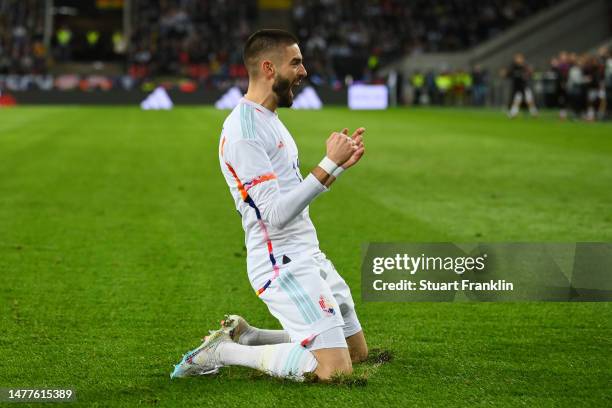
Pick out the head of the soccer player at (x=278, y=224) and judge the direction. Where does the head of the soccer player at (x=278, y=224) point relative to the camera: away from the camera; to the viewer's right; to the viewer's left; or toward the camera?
to the viewer's right

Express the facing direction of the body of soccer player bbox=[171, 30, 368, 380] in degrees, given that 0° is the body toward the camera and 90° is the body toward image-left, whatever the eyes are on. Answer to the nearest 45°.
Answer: approximately 270°
